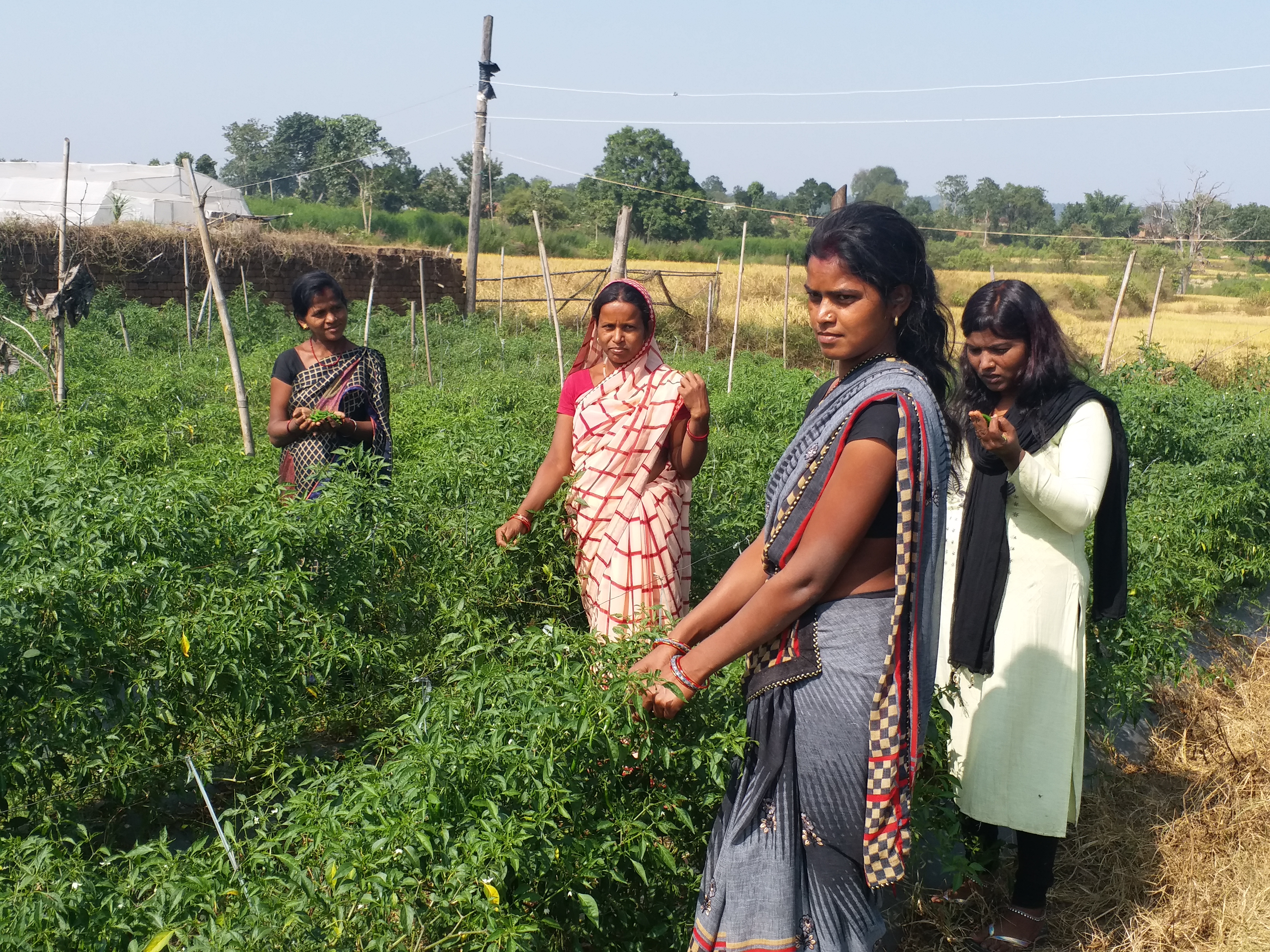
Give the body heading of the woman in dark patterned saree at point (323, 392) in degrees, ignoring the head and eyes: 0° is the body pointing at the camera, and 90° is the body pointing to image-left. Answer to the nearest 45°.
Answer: approximately 0°

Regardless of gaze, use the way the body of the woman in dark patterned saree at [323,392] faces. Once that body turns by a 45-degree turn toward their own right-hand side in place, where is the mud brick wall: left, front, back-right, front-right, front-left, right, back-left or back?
back-right

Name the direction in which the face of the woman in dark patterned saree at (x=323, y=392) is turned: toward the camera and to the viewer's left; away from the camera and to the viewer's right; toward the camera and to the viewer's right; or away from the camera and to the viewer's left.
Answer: toward the camera and to the viewer's right

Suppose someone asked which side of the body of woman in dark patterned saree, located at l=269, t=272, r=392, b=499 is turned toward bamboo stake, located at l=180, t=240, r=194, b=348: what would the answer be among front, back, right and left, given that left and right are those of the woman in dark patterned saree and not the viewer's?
back

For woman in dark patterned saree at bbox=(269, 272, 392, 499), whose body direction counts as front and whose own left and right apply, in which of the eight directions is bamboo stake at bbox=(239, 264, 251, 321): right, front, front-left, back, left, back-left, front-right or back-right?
back

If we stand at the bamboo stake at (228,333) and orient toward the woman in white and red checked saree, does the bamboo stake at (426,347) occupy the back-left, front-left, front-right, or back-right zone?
back-left

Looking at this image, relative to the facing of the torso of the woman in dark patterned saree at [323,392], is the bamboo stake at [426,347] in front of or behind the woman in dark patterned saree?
behind

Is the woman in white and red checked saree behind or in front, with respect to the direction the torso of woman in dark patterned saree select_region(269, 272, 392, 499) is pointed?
in front
